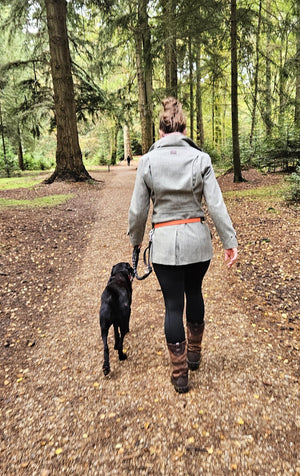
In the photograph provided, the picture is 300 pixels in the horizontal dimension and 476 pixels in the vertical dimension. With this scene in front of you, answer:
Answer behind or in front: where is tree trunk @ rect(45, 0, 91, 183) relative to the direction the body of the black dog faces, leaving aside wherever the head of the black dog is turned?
in front

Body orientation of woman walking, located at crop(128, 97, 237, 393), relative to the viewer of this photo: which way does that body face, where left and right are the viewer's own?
facing away from the viewer

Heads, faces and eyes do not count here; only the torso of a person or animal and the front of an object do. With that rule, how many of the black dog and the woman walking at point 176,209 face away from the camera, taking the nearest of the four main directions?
2

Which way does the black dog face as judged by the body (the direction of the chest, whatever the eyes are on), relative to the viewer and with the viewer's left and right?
facing away from the viewer

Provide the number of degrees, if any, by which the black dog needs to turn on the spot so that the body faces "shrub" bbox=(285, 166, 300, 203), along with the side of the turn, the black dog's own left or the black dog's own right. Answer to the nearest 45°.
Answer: approximately 45° to the black dog's own right

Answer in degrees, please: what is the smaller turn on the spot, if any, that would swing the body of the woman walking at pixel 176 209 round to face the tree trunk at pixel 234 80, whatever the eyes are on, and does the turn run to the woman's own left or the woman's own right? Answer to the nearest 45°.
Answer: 0° — they already face it
